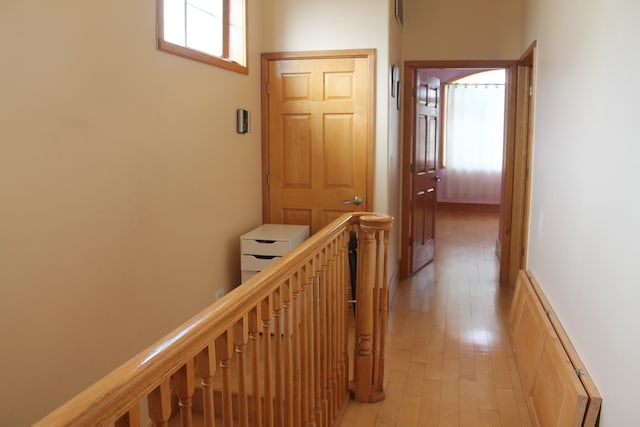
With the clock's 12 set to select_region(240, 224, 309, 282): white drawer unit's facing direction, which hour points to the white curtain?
The white curtain is roughly at 7 o'clock from the white drawer unit.

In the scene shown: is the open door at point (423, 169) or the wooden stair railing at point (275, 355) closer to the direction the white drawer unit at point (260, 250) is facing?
the wooden stair railing

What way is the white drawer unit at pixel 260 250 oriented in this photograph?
toward the camera

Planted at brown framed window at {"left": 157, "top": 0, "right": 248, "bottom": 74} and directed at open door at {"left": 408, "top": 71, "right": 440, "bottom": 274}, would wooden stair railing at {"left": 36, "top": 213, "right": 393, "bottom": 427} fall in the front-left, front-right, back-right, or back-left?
back-right

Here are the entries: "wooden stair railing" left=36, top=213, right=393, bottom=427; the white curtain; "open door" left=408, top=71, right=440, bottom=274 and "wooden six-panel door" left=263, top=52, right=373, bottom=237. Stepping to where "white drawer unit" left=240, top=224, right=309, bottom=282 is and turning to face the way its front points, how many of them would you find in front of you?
1

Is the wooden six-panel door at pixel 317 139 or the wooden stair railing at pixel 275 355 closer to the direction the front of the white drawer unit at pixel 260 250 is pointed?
the wooden stair railing

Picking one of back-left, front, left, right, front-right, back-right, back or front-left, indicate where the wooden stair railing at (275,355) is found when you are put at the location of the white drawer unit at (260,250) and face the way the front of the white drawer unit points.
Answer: front

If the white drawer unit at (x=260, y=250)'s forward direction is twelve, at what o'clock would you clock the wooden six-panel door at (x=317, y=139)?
The wooden six-panel door is roughly at 7 o'clock from the white drawer unit.

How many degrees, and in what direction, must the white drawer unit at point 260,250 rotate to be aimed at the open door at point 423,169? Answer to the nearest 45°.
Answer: approximately 135° to its left
